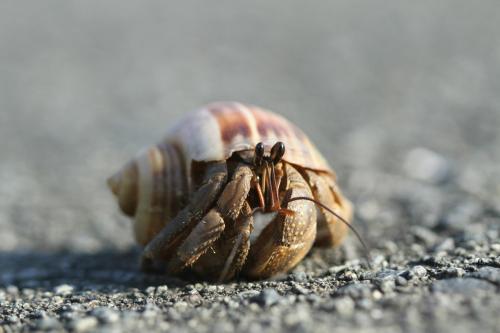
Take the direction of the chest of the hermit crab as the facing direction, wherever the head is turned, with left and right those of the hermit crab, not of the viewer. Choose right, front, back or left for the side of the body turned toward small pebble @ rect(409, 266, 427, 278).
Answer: left

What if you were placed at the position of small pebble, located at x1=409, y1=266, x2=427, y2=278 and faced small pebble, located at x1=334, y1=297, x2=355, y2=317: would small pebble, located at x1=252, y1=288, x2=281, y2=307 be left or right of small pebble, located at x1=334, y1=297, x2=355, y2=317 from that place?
right

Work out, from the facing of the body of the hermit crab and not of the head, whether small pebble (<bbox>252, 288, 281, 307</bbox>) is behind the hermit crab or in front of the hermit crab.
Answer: in front

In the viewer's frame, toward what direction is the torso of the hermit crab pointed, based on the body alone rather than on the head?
toward the camera

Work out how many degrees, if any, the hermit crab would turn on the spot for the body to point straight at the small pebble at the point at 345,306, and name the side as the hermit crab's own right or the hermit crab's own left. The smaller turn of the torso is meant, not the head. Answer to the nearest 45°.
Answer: approximately 45° to the hermit crab's own left

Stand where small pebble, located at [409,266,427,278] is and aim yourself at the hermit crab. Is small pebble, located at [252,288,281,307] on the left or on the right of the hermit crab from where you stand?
left
